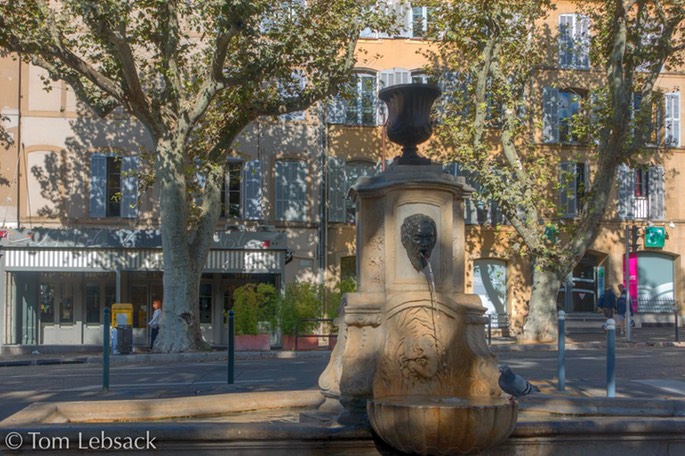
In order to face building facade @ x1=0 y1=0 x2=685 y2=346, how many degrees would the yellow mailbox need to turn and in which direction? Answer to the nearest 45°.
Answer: approximately 135° to its left

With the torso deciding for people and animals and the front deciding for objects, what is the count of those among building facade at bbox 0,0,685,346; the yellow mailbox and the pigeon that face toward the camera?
2

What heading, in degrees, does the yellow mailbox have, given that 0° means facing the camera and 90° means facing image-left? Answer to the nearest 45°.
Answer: approximately 0°

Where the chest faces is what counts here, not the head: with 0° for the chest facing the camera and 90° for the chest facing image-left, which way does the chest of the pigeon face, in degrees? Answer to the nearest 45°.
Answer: approximately 90°

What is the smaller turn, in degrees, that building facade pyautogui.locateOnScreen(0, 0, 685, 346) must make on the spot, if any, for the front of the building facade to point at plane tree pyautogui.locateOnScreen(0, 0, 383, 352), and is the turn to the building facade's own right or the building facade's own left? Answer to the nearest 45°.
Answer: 0° — it already faces it

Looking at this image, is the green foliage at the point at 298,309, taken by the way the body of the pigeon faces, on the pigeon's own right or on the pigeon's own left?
on the pigeon's own right

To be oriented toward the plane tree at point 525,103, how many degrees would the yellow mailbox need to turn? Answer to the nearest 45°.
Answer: approximately 90° to its left

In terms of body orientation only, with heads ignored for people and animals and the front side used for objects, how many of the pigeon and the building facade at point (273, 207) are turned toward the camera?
1

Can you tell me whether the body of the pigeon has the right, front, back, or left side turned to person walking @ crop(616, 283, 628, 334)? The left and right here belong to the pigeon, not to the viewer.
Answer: right

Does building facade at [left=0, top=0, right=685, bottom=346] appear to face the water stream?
yes
